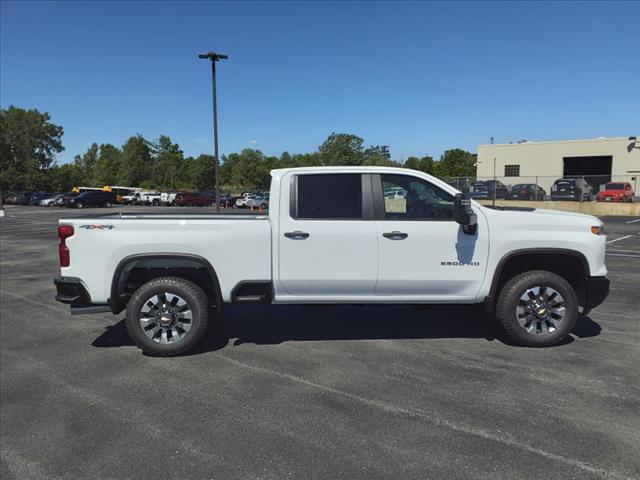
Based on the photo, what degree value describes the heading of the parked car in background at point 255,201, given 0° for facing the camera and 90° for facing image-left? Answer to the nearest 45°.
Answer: approximately 45°

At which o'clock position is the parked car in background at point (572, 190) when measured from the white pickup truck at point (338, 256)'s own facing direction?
The parked car in background is roughly at 10 o'clock from the white pickup truck.

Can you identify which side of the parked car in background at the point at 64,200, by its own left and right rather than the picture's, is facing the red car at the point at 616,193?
left

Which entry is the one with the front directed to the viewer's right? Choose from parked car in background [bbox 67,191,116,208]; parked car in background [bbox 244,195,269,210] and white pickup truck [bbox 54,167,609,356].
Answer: the white pickup truck

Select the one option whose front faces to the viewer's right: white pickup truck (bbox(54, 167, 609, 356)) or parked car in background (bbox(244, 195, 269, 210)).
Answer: the white pickup truck

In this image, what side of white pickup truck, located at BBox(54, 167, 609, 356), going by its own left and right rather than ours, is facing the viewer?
right
